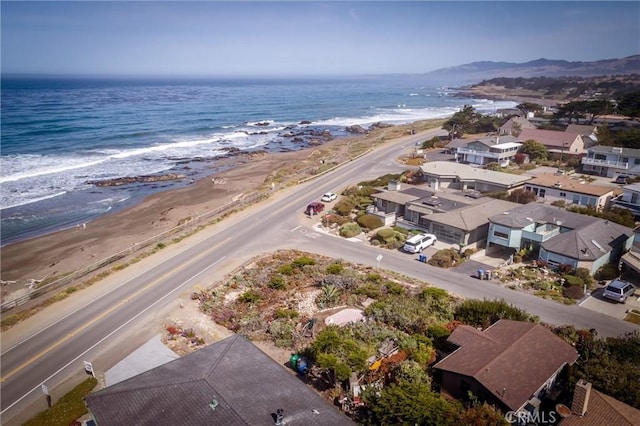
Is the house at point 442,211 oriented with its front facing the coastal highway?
yes

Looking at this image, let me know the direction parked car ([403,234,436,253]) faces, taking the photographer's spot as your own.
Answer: facing away from the viewer and to the right of the viewer

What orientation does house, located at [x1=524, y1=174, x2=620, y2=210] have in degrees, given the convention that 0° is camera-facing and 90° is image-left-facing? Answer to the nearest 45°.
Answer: approximately 45°

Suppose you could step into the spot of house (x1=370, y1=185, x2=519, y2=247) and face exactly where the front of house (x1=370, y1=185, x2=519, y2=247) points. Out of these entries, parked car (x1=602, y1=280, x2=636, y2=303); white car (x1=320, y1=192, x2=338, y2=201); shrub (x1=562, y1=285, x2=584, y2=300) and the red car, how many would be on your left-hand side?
2

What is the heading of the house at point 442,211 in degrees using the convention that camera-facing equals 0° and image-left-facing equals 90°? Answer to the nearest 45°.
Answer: approximately 45°
